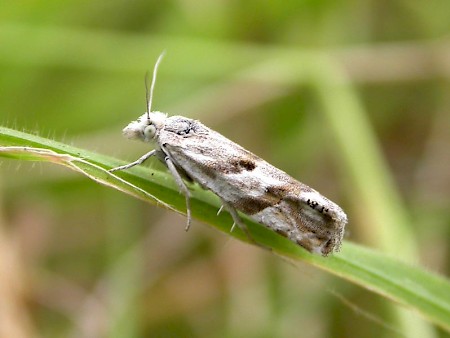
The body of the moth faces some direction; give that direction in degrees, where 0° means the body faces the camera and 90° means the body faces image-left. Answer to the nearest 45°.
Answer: approximately 90°
